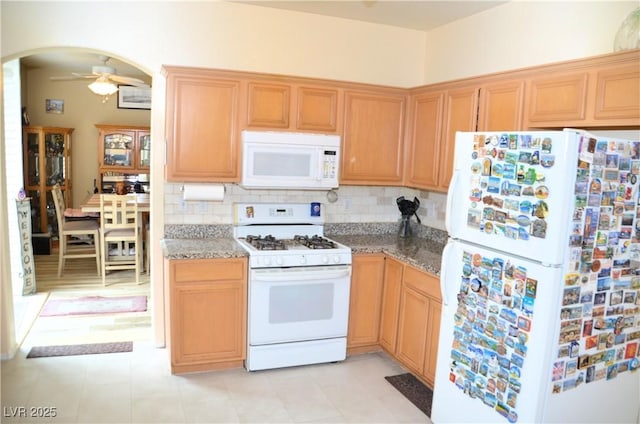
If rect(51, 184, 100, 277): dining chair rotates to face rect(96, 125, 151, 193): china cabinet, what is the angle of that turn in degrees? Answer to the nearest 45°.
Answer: approximately 45° to its left

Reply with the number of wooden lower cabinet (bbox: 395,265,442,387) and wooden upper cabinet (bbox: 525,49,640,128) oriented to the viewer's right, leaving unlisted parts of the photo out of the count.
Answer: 0

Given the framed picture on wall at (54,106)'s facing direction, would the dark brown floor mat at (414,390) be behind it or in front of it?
in front

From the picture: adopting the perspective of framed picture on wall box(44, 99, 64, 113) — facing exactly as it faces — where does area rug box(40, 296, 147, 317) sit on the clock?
The area rug is roughly at 12 o'clock from the framed picture on wall.

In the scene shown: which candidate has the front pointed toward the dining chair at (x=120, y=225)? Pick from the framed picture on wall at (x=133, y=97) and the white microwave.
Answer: the framed picture on wall

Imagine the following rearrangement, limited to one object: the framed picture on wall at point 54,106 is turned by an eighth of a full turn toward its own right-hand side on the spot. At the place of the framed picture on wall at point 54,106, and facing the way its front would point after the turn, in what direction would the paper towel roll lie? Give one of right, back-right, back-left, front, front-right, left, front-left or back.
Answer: front-left

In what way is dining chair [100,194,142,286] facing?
away from the camera

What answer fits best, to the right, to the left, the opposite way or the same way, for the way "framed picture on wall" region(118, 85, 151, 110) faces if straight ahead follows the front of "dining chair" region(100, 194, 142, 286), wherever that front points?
the opposite way

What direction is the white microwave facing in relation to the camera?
toward the camera

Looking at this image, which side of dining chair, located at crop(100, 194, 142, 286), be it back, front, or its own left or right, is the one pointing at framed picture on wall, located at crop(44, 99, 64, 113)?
front

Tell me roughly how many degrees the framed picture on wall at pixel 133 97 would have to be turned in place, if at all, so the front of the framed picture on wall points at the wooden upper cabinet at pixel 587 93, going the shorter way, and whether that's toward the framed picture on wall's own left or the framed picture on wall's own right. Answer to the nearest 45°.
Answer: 0° — it already faces it

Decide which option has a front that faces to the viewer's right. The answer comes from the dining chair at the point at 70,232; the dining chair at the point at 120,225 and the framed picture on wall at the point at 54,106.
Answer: the dining chair at the point at 70,232

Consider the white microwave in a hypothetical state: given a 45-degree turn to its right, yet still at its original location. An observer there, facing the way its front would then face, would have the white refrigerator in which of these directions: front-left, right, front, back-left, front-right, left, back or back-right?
left

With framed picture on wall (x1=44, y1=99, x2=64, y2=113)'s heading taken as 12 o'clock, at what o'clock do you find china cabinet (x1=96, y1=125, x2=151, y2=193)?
The china cabinet is roughly at 10 o'clock from the framed picture on wall.

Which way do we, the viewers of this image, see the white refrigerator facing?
facing the viewer and to the left of the viewer

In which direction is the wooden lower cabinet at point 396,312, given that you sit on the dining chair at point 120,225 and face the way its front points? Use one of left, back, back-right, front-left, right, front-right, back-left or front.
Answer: back-right

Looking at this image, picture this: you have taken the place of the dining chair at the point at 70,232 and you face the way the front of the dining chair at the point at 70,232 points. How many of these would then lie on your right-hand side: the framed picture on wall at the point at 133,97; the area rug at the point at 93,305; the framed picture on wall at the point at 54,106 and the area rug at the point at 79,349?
2

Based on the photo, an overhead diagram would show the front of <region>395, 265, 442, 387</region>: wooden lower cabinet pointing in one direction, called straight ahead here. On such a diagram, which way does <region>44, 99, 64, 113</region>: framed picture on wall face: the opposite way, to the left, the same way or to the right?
to the left

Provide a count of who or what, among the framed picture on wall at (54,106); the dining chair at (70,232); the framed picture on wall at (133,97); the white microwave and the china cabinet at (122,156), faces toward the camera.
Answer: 4

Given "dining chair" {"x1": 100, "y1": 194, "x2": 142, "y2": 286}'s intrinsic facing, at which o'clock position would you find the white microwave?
The white microwave is roughly at 5 o'clock from the dining chair.

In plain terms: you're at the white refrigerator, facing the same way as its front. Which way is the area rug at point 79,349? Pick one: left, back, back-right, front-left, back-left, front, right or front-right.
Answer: front-right
